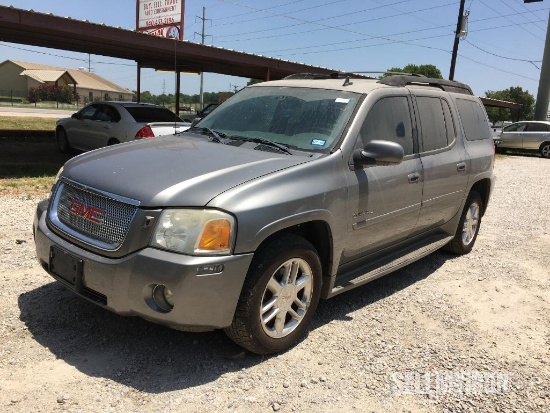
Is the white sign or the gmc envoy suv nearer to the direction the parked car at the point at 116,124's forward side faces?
the white sign

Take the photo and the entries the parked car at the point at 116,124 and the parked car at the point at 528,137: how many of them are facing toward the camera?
0

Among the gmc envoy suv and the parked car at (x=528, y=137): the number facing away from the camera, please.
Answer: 0

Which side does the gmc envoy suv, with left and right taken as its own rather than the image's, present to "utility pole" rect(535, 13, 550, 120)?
back

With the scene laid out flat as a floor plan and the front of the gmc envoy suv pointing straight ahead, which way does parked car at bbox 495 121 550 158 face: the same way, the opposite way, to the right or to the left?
to the right

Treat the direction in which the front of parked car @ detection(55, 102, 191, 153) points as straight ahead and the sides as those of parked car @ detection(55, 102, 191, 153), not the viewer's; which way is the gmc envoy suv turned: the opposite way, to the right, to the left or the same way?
to the left

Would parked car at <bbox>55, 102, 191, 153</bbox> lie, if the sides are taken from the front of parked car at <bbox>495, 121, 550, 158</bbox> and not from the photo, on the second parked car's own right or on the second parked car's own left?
on the second parked car's own left

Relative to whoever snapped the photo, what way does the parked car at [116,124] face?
facing away from the viewer and to the left of the viewer

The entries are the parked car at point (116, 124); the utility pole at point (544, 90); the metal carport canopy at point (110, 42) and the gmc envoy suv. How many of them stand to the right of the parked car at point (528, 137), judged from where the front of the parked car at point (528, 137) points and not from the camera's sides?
1

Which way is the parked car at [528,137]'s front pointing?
to the viewer's left
